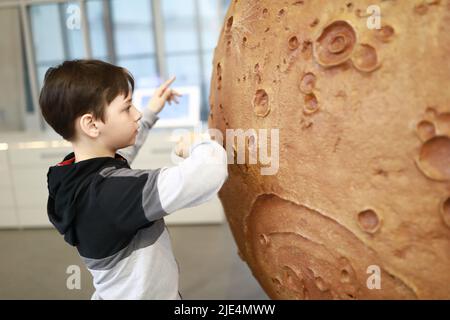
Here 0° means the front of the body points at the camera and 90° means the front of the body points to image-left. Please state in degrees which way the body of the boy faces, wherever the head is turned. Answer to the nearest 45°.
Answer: approximately 270°

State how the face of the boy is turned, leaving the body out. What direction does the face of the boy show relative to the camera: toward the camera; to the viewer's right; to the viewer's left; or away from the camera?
to the viewer's right
